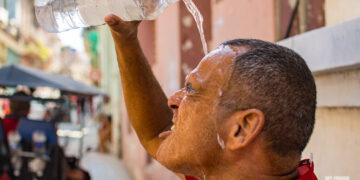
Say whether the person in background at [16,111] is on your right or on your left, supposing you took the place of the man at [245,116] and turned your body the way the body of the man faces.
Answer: on your right

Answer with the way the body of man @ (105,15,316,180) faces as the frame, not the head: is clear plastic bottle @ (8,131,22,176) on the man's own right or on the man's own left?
on the man's own right

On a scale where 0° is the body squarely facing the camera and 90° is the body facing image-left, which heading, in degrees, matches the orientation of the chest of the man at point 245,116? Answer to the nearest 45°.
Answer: approximately 90°

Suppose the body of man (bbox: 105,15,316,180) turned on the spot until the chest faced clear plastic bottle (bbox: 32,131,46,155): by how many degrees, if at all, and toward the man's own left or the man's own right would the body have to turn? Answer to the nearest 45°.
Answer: approximately 45° to the man's own right

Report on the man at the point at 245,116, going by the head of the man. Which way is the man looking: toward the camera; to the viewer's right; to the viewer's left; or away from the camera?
to the viewer's left
